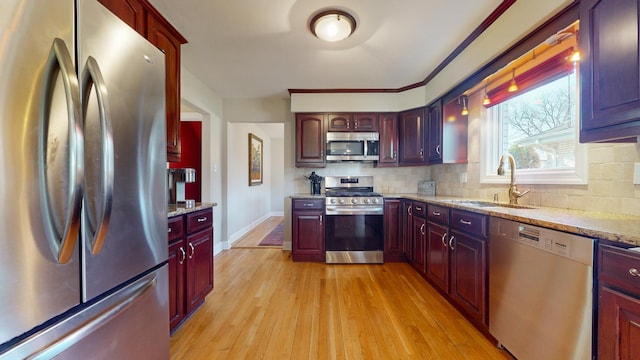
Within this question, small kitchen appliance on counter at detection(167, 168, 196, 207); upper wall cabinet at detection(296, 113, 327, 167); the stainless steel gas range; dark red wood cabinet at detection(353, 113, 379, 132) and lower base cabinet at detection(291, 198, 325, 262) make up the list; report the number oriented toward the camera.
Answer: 4

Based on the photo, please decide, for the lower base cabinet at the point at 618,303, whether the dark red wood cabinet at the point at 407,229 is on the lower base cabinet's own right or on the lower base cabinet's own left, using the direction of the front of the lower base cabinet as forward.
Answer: on the lower base cabinet's own right

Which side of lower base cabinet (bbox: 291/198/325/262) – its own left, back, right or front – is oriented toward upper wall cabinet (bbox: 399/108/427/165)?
left

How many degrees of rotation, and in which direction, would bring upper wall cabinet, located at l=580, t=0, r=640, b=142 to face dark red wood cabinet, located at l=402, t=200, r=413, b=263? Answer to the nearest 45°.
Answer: approximately 90° to its right

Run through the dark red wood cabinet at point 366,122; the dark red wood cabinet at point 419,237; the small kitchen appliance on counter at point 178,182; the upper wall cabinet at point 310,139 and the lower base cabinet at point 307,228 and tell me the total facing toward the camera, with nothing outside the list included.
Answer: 3
